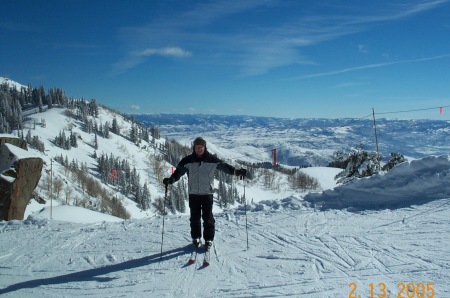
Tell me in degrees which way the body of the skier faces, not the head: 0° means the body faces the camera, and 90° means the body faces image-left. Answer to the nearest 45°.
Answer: approximately 0°
